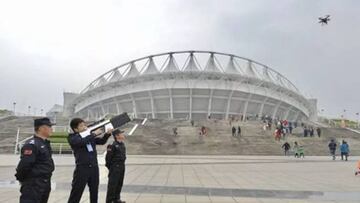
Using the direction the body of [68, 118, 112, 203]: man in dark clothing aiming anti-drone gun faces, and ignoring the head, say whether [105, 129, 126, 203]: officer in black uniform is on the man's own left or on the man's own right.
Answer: on the man's own left

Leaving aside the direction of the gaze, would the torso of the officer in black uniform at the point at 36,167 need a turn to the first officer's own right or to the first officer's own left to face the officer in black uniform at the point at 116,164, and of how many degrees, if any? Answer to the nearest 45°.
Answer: approximately 45° to the first officer's own left

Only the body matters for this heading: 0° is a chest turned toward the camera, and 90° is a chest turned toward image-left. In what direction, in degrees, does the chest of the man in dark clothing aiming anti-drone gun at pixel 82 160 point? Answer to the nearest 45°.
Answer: approximately 315°

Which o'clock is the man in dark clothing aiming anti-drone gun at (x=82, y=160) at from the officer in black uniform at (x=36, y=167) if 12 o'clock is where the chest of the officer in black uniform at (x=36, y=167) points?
the man in dark clothing aiming anti-drone gun at (x=82, y=160) is roughly at 10 o'clock from the officer in black uniform at (x=36, y=167).

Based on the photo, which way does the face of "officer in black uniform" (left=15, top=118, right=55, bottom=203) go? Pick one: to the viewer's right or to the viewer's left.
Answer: to the viewer's right
